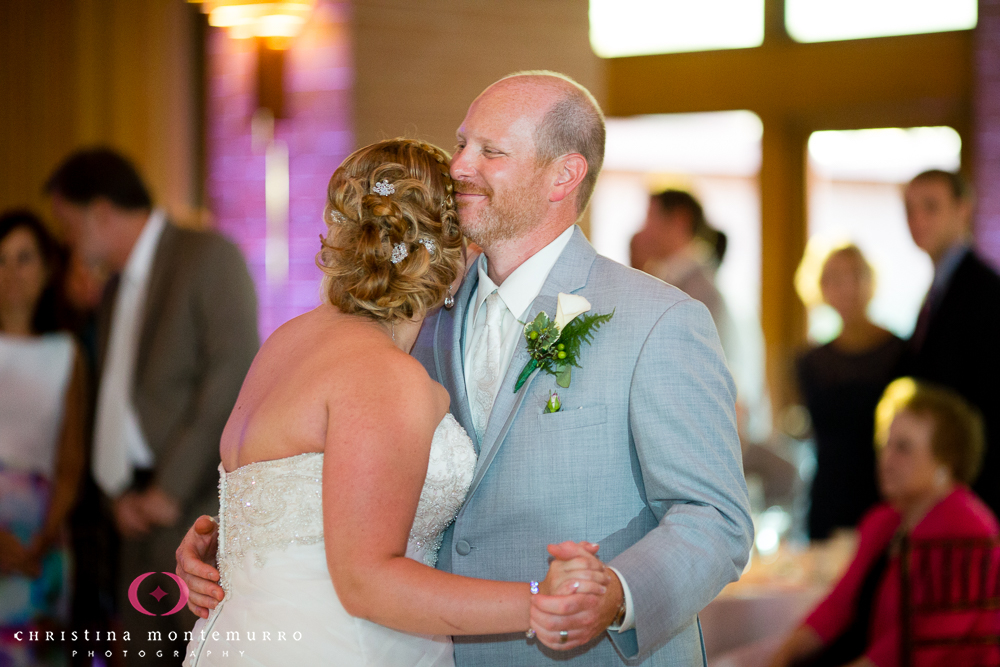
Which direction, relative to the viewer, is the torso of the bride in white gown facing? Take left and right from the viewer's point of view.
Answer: facing away from the viewer and to the right of the viewer

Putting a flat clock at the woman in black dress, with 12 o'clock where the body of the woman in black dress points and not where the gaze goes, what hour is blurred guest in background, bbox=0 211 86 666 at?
The blurred guest in background is roughly at 2 o'clock from the woman in black dress.

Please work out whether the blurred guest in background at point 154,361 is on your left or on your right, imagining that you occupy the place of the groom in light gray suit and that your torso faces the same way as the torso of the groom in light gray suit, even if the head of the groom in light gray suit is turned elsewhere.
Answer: on your right

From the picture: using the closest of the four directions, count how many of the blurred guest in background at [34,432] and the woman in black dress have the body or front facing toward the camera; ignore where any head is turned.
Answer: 2

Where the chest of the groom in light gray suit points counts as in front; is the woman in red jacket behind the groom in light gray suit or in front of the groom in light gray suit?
behind

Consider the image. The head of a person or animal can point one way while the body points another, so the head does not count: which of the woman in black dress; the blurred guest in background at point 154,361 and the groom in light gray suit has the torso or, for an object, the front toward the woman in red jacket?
the woman in black dress

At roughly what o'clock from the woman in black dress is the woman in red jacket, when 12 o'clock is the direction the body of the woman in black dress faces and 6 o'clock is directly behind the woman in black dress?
The woman in red jacket is roughly at 12 o'clock from the woman in black dress.

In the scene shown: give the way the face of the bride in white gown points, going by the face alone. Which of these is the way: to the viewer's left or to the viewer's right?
to the viewer's right

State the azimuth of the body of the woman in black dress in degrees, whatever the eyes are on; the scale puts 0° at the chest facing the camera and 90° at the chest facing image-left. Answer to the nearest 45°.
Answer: approximately 0°

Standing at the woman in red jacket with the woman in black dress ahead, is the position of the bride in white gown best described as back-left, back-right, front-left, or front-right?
back-left

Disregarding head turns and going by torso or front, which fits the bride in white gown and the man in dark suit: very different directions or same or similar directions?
very different directions

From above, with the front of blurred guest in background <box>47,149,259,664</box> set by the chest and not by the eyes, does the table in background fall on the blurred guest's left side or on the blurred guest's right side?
on the blurred guest's left side
